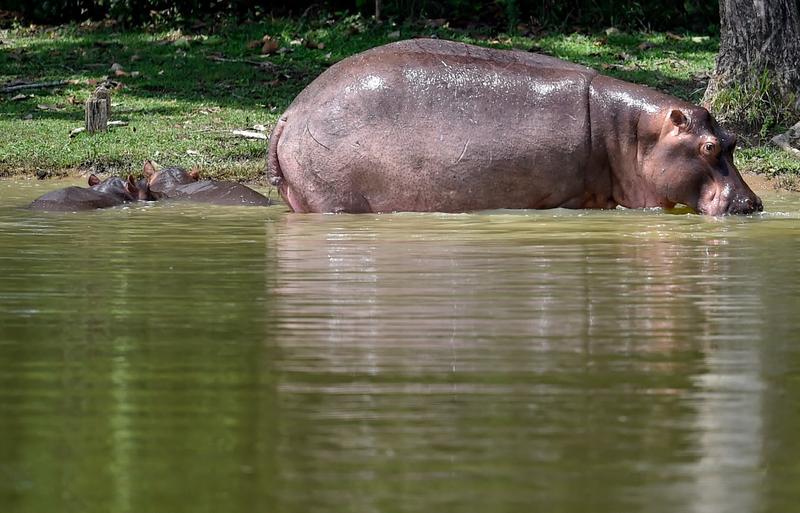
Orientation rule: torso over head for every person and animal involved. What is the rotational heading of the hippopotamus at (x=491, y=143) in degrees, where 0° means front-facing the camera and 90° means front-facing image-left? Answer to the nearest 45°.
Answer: approximately 270°

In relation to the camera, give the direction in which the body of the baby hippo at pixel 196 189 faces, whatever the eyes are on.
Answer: to the viewer's left

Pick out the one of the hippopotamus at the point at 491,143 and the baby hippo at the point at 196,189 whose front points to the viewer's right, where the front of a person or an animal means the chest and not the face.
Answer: the hippopotamus

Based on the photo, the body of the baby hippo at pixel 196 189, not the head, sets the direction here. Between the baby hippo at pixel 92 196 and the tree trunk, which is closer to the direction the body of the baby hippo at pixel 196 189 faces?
the baby hippo

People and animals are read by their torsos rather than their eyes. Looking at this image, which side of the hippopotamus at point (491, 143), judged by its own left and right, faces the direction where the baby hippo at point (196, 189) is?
back

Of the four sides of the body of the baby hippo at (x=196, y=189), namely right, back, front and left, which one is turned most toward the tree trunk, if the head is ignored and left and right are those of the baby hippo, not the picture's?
back

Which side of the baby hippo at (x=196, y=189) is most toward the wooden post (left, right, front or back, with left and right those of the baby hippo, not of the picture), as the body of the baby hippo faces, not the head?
right

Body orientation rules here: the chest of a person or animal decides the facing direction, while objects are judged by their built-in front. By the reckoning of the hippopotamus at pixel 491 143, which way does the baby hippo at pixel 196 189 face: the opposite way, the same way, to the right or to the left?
the opposite way

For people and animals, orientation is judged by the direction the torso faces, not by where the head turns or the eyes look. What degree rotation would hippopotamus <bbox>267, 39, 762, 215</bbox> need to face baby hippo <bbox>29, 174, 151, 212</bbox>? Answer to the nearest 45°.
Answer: approximately 180°
